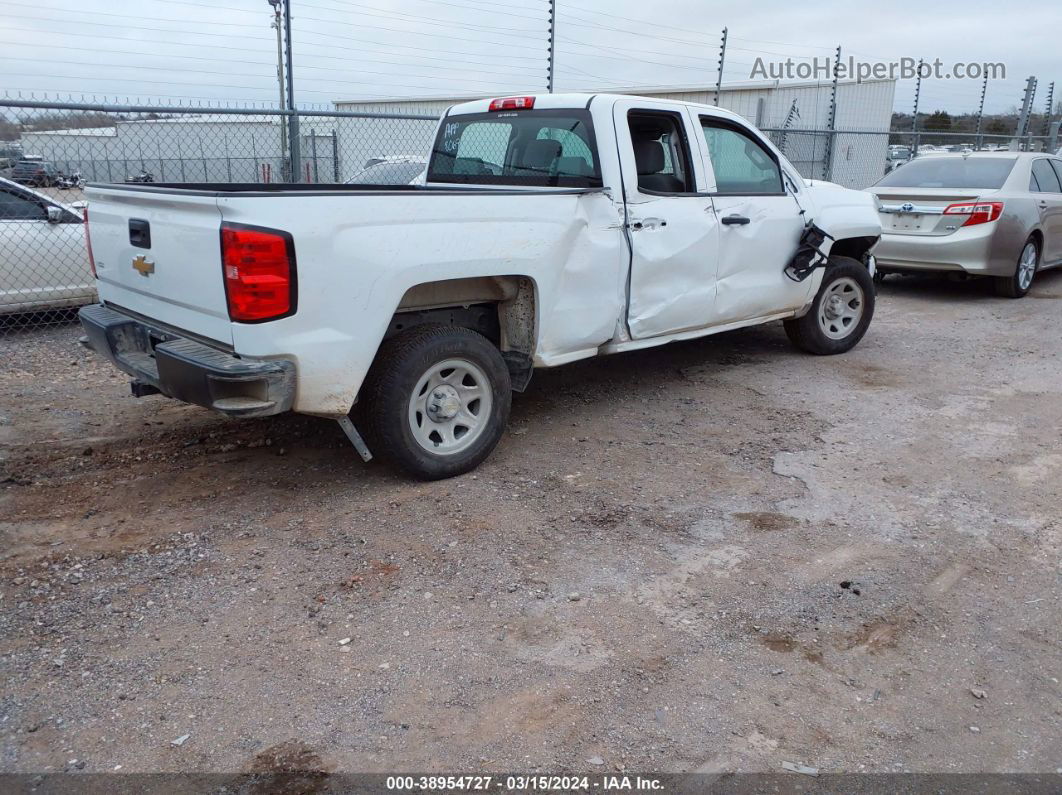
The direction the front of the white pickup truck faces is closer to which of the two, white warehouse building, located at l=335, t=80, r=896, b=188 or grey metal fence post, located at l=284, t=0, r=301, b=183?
the white warehouse building

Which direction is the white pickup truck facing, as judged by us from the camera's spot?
facing away from the viewer and to the right of the viewer

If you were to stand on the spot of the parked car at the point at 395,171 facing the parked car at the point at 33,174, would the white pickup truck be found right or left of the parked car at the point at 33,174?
left

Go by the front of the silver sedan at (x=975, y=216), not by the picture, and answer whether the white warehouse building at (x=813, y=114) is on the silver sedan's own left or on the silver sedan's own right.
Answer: on the silver sedan's own left

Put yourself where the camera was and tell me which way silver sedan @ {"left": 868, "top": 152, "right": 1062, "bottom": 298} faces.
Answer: facing away from the viewer and to the right of the viewer

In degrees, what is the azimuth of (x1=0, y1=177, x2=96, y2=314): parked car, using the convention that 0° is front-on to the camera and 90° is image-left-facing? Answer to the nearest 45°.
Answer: approximately 270°

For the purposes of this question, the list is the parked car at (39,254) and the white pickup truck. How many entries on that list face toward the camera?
0

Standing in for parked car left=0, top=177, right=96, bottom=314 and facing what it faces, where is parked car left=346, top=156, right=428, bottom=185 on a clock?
parked car left=346, top=156, right=428, bottom=185 is roughly at 11 o'clock from parked car left=0, top=177, right=96, bottom=314.

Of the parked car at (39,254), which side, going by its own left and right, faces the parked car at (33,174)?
left
